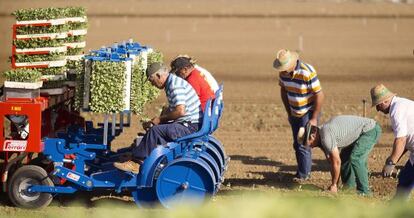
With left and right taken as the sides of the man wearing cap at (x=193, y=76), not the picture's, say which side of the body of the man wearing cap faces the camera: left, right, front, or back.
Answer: left

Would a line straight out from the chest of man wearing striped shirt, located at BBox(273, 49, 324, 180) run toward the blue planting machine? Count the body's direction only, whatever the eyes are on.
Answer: yes

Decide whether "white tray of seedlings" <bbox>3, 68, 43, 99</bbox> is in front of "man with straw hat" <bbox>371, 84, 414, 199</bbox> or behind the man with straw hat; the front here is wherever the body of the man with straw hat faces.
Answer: in front

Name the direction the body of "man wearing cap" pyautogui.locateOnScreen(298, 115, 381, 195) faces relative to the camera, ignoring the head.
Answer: to the viewer's left

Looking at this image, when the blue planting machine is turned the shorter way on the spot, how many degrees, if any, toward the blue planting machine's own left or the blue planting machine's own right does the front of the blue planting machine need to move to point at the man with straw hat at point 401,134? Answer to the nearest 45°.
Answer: approximately 180°

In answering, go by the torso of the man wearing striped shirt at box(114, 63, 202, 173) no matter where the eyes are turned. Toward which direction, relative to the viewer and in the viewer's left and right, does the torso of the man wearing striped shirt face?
facing to the left of the viewer

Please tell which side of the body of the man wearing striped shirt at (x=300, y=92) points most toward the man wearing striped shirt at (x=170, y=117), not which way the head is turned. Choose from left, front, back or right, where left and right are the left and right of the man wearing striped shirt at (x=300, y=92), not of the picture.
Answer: front

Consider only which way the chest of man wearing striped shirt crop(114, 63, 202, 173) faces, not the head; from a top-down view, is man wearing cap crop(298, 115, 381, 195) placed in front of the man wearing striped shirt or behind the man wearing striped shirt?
behind

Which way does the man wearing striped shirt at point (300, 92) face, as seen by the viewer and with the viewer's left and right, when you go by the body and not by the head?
facing the viewer and to the left of the viewer

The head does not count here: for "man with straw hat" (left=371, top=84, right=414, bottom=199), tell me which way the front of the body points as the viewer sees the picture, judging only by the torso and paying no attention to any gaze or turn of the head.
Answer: to the viewer's left

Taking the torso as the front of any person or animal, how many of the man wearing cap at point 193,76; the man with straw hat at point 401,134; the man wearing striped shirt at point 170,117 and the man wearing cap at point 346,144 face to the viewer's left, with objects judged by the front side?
4

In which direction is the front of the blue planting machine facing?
to the viewer's left

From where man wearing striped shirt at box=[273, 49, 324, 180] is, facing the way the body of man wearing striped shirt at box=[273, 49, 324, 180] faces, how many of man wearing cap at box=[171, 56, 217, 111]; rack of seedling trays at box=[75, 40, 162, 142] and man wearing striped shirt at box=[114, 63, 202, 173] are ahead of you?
3

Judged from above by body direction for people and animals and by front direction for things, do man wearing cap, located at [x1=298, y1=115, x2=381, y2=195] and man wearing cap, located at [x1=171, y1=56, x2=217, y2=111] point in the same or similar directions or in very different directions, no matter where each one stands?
same or similar directions
